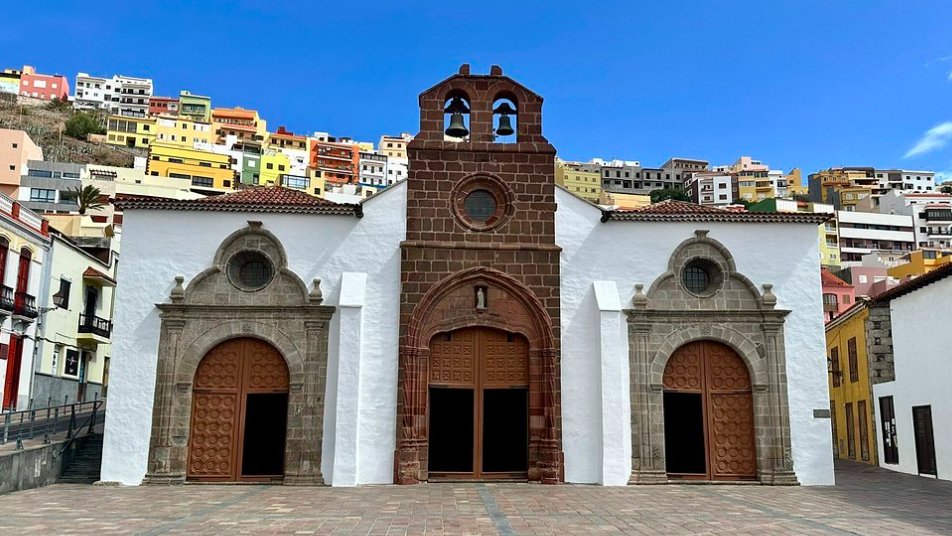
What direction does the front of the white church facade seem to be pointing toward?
toward the camera

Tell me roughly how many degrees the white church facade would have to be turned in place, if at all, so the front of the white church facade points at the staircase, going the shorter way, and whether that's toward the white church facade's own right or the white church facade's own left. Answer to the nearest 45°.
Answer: approximately 90° to the white church facade's own right

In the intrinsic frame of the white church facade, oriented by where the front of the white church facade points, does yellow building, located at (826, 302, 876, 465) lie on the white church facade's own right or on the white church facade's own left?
on the white church facade's own left

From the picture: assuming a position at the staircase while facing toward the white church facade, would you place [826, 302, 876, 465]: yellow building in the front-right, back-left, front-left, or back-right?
front-left

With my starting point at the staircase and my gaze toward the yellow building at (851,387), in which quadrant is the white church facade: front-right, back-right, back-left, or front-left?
front-right
